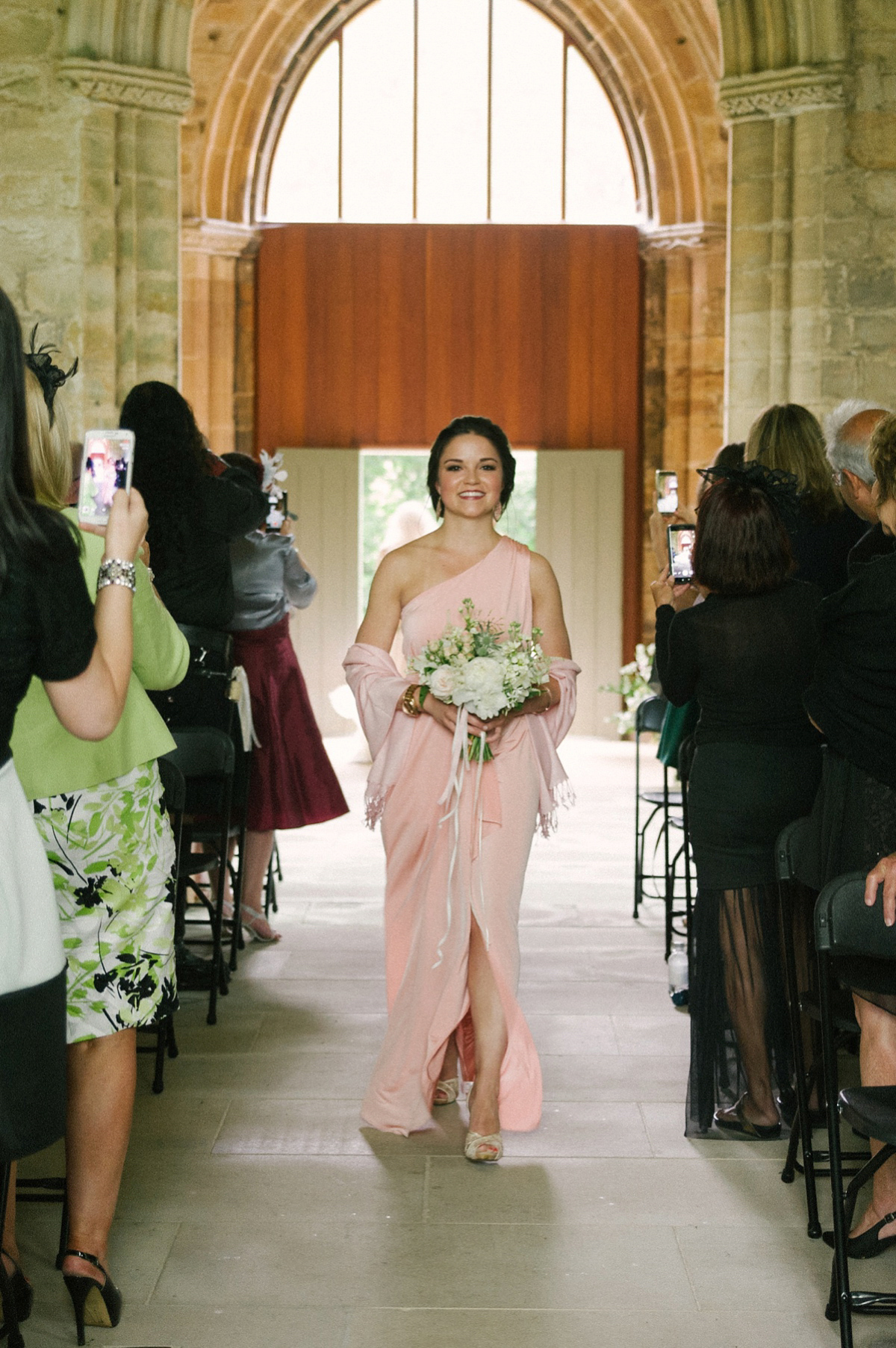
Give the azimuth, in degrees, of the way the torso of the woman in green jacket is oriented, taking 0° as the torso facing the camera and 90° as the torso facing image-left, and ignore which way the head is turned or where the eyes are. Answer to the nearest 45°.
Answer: approximately 225°

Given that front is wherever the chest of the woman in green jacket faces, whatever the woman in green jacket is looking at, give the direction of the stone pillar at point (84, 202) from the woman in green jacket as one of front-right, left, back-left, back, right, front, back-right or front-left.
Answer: front-left

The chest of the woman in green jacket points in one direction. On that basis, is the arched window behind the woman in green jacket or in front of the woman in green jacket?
in front

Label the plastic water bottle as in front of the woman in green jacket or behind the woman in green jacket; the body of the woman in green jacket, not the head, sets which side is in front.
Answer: in front

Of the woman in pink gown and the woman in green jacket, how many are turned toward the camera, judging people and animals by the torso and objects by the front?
1

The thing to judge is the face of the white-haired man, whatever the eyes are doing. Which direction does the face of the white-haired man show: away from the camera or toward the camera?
away from the camera

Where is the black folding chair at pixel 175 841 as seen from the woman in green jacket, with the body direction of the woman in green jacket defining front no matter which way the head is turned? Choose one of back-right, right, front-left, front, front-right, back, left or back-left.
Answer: front-left

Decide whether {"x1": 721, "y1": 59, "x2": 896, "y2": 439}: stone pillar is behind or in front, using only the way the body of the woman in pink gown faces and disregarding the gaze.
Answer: behind

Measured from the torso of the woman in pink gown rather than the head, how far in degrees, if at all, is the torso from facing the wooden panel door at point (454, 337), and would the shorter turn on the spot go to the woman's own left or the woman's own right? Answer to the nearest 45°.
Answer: approximately 180°

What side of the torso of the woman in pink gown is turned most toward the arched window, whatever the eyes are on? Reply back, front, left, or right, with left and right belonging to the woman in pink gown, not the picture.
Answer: back

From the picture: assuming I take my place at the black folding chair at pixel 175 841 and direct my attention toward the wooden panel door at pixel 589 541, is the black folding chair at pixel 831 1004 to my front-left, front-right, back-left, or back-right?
back-right

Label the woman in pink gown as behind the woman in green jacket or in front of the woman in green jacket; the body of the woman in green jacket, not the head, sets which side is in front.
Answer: in front

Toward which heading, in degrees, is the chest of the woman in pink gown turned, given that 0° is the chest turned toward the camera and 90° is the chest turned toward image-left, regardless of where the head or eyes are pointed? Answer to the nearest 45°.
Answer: approximately 0°
